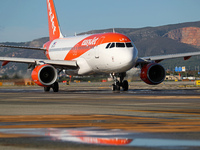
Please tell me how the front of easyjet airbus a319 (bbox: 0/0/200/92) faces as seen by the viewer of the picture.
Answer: facing the viewer and to the right of the viewer
